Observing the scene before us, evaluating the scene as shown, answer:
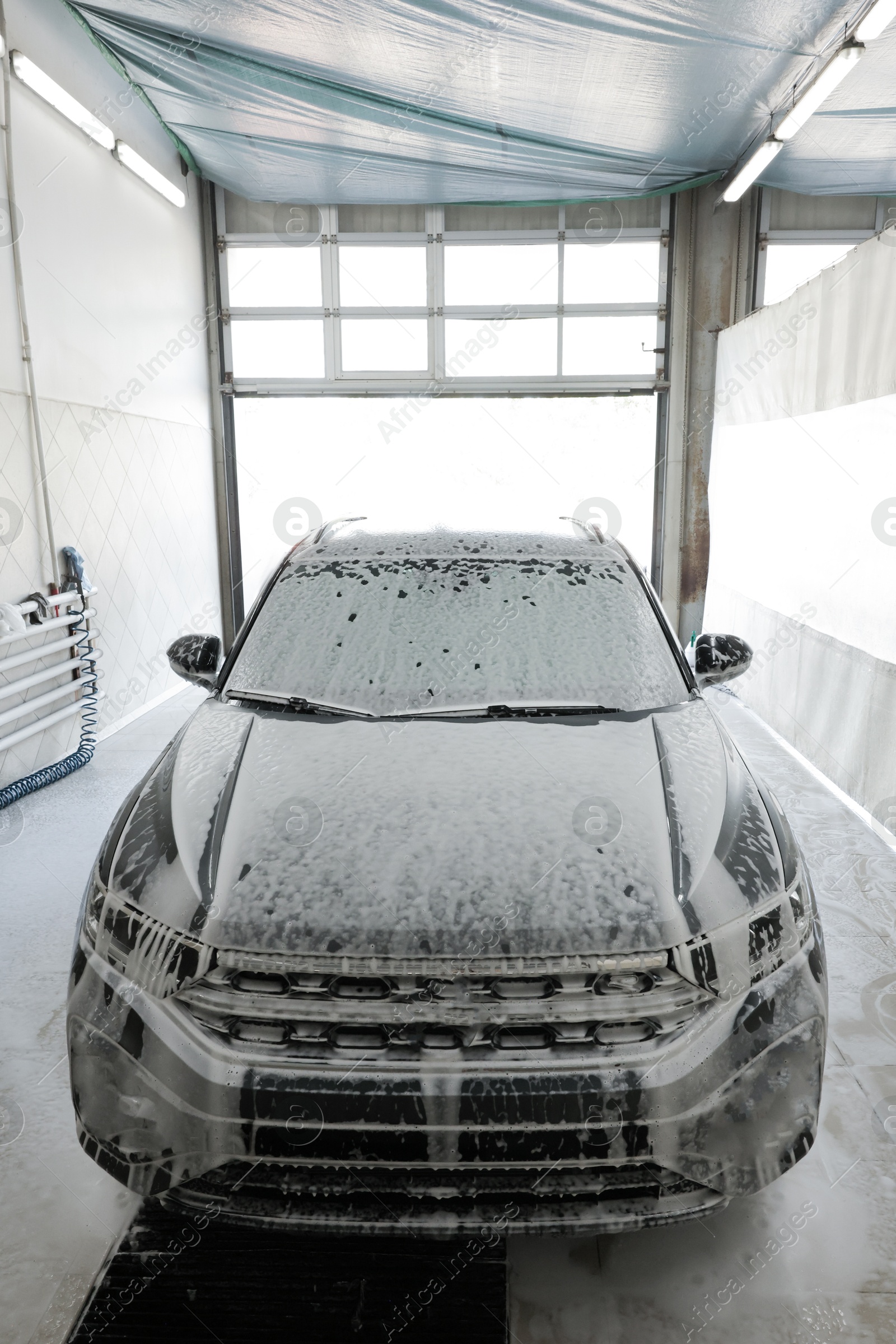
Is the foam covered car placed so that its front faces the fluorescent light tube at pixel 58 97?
no

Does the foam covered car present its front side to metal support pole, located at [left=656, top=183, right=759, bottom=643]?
no

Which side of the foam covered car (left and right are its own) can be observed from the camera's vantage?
front

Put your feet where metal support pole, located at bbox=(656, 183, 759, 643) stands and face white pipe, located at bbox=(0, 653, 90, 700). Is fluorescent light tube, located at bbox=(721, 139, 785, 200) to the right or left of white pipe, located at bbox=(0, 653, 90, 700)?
left

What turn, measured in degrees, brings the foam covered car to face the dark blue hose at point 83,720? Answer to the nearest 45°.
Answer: approximately 135° to its right

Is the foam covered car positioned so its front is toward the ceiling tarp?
no
